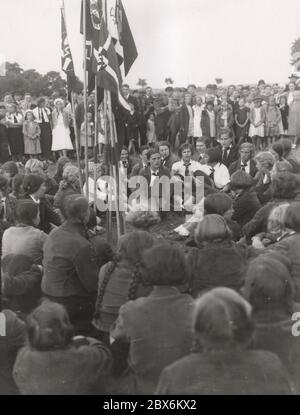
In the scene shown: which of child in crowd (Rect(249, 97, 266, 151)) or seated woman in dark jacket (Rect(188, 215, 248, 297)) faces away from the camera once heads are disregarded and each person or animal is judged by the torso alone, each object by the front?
the seated woman in dark jacket

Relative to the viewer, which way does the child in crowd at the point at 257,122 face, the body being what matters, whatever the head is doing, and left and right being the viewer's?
facing the viewer

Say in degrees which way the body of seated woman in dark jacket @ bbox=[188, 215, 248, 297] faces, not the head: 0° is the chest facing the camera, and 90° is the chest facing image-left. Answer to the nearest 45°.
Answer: approximately 180°

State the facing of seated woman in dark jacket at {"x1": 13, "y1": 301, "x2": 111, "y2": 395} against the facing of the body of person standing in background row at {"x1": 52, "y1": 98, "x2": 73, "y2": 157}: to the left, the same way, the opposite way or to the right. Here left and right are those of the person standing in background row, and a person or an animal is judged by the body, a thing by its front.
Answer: the opposite way

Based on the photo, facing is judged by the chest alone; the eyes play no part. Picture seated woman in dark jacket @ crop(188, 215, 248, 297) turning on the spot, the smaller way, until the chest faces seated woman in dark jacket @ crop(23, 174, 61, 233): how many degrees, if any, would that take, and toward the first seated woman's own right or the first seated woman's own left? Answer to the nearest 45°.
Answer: approximately 45° to the first seated woman's own left

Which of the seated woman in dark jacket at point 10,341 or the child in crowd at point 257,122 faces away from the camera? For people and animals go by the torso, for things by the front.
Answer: the seated woman in dark jacket

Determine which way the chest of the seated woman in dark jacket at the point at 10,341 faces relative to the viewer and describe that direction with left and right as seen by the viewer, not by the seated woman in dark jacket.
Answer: facing away from the viewer

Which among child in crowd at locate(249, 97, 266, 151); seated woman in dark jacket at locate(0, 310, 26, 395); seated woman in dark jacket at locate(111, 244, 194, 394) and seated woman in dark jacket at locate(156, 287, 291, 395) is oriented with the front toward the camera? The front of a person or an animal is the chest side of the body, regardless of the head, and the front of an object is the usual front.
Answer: the child in crowd

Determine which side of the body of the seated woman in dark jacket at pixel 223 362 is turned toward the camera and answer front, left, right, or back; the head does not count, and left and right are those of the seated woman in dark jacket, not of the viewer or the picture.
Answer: back

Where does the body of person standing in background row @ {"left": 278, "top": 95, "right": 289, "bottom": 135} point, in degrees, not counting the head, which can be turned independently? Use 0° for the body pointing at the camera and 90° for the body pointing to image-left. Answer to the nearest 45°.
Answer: approximately 45°

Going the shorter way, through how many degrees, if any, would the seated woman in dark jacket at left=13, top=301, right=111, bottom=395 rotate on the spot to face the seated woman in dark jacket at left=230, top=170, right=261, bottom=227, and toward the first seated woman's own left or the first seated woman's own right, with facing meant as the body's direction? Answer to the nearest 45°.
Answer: approximately 45° to the first seated woman's own right

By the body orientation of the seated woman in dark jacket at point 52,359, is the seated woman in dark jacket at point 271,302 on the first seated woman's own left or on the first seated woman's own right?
on the first seated woman's own right

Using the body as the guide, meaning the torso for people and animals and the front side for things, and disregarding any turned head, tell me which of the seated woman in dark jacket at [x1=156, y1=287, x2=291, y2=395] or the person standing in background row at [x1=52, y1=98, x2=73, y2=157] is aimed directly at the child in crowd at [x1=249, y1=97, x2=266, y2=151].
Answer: the seated woman in dark jacket

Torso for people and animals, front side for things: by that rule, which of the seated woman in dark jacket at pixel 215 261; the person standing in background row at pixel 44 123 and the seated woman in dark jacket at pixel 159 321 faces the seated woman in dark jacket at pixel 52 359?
the person standing in background row
